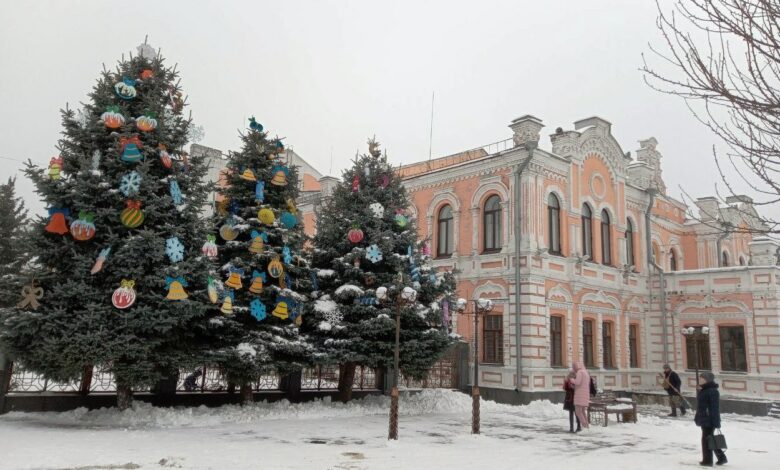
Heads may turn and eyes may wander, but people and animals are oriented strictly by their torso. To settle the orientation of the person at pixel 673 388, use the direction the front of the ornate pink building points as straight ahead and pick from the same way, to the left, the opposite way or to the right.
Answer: to the right

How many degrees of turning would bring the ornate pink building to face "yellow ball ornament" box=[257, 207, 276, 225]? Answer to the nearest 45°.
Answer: approximately 90° to its right

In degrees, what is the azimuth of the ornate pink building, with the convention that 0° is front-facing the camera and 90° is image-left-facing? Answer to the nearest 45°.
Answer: approximately 315°

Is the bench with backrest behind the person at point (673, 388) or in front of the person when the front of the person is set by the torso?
in front

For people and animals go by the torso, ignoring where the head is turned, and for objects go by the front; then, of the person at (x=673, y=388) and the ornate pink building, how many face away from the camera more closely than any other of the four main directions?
0

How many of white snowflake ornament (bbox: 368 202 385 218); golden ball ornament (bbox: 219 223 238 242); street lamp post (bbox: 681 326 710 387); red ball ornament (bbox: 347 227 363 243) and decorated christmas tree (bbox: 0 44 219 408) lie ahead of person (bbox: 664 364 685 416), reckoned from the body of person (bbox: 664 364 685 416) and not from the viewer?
4

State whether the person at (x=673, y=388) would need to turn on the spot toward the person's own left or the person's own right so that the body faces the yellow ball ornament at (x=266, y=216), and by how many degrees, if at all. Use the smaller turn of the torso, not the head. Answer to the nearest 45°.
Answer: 0° — they already face it

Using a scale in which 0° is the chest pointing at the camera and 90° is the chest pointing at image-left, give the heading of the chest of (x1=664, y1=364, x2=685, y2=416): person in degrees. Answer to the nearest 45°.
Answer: approximately 45°

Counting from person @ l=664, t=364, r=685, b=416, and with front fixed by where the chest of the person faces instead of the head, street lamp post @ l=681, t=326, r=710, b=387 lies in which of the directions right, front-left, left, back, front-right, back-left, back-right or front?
back-right
